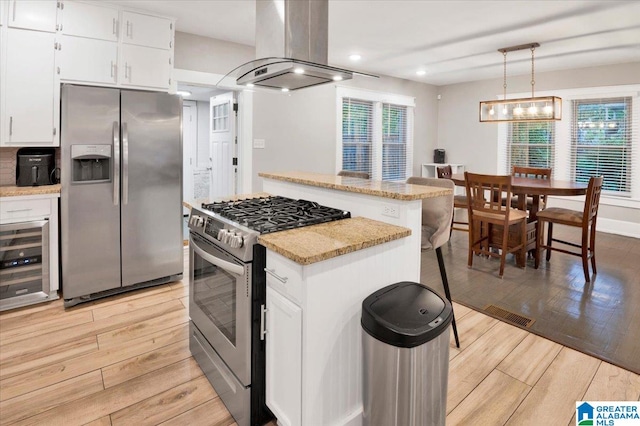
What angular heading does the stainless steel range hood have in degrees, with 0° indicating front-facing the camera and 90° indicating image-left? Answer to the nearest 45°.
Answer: approximately 45°

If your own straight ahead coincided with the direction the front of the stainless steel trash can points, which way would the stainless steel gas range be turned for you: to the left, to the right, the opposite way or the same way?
to the right

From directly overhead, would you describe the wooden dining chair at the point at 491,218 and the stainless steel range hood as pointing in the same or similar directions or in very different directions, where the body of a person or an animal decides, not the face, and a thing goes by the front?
very different directions

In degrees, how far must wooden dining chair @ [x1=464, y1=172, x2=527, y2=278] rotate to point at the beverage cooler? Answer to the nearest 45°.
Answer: approximately 180°

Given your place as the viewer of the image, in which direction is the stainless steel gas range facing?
facing the viewer and to the left of the viewer

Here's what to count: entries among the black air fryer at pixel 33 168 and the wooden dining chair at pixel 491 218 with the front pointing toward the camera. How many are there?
1

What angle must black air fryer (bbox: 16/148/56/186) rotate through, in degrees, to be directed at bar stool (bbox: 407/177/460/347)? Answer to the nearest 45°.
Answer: approximately 45° to its left

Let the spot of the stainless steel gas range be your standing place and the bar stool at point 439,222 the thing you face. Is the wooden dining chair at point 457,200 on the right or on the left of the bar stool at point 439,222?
left

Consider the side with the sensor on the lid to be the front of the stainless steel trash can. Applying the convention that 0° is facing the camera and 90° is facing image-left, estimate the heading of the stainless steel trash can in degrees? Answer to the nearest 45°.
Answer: approximately 315°

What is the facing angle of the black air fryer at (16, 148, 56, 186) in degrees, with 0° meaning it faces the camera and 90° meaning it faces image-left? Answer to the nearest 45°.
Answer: approximately 0°

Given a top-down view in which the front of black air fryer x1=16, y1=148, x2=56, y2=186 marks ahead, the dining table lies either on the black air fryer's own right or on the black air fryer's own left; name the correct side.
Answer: on the black air fryer's own left
